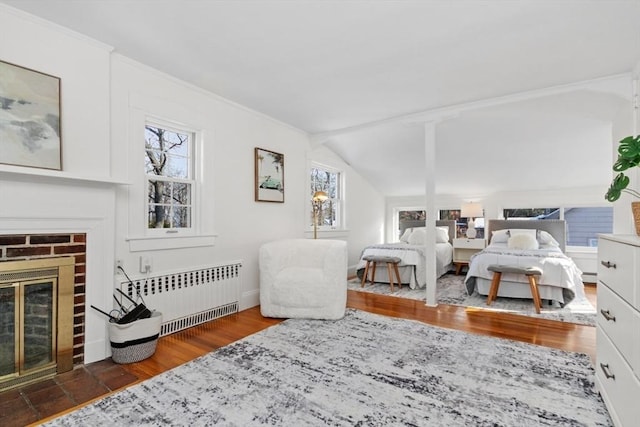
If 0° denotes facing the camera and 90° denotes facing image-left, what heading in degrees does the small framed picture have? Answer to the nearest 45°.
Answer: approximately 315°

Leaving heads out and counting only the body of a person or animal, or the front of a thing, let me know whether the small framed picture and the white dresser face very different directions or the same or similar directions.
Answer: very different directions

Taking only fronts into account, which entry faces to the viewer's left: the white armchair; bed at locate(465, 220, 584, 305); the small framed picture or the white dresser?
the white dresser

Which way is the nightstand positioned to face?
toward the camera

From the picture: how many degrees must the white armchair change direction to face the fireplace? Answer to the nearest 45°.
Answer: approximately 45° to its right

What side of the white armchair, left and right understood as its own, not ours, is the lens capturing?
front

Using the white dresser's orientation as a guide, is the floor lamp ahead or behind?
ahead

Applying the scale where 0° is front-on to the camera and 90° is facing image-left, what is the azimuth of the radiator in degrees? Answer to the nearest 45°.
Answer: approximately 315°

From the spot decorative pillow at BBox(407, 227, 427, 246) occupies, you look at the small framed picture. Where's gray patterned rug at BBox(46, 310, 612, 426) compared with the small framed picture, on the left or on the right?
left

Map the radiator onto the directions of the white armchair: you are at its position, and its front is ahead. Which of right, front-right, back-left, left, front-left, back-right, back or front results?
right

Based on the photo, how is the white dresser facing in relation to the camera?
to the viewer's left

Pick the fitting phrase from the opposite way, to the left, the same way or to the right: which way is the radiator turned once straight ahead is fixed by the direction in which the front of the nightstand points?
to the left

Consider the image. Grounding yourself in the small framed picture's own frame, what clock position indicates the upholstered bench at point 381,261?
The upholstered bench is roughly at 10 o'clock from the small framed picture.

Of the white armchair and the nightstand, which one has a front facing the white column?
the nightstand

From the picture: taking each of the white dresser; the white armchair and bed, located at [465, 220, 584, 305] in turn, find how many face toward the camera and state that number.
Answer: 2

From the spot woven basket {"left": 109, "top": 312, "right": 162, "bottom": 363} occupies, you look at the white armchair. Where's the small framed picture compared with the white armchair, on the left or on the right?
left
